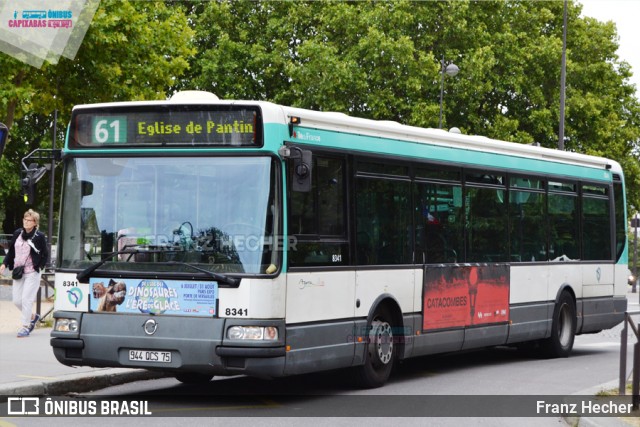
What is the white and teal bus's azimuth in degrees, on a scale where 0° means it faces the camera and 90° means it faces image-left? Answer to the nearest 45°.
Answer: approximately 45°

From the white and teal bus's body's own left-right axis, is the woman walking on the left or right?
on its right

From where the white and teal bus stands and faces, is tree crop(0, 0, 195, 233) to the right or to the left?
on its right
